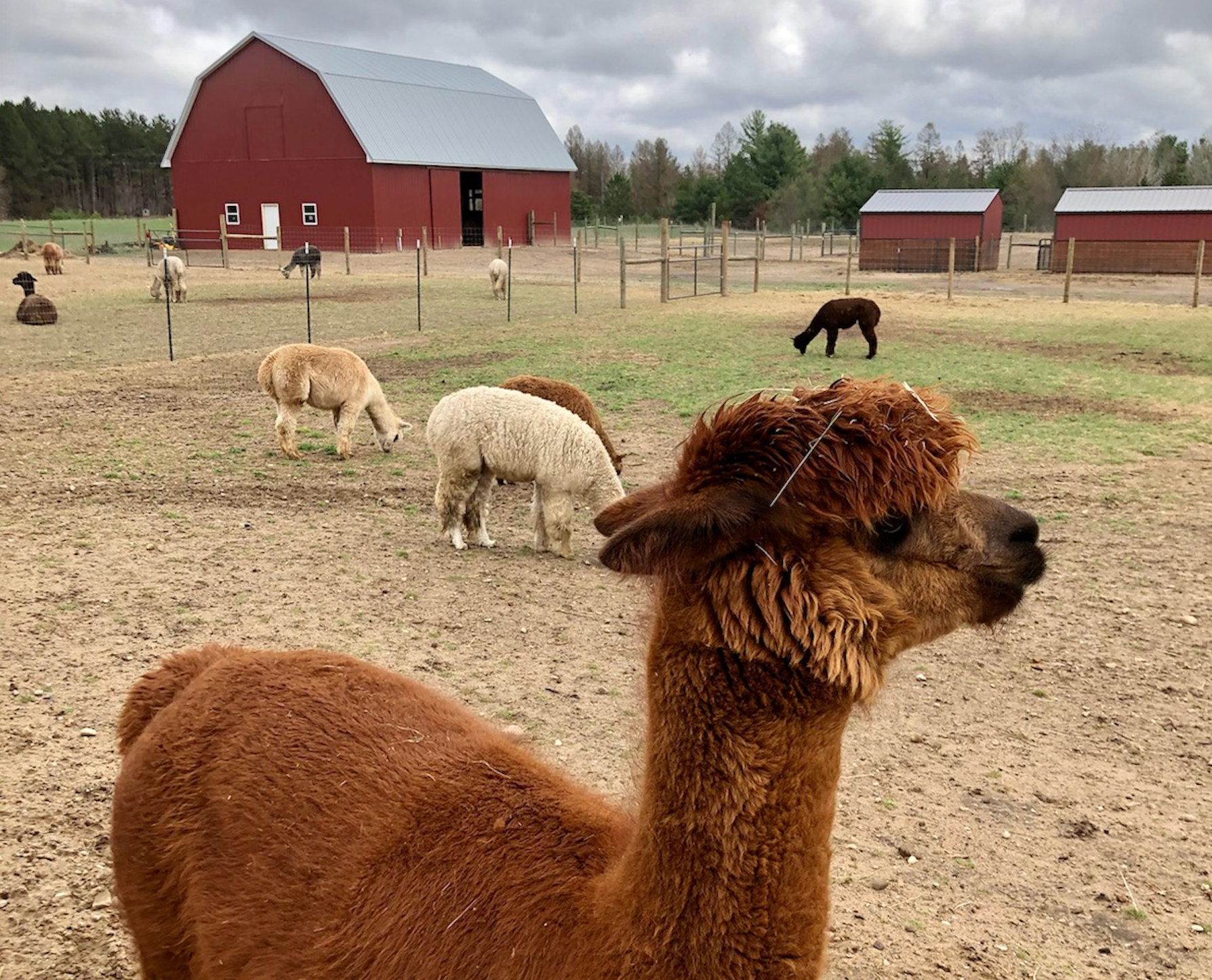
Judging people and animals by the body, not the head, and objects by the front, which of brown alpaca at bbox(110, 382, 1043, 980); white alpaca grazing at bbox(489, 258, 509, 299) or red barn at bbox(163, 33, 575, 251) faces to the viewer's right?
the brown alpaca

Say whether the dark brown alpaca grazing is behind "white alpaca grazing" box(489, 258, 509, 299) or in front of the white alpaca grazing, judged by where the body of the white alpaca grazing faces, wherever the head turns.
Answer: behind

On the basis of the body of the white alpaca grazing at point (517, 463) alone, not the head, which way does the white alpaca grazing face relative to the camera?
to the viewer's right

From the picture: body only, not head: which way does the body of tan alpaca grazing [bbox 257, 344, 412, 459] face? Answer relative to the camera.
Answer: to the viewer's right

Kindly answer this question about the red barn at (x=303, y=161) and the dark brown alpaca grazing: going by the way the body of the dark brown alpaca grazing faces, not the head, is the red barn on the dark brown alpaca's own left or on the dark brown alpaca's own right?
on the dark brown alpaca's own right

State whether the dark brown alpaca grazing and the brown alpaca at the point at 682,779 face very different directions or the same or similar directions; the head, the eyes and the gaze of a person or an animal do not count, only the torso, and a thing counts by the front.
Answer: very different directions

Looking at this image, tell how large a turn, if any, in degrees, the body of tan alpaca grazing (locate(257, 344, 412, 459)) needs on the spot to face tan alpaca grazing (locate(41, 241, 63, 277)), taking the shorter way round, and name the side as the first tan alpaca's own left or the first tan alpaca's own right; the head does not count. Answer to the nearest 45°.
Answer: approximately 90° to the first tan alpaca's own left

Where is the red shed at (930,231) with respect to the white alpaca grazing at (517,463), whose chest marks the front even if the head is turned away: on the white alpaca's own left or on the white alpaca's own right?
on the white alpaca's own left

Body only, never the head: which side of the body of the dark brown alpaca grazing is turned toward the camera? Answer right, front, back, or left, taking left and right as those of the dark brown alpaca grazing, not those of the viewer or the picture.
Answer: left

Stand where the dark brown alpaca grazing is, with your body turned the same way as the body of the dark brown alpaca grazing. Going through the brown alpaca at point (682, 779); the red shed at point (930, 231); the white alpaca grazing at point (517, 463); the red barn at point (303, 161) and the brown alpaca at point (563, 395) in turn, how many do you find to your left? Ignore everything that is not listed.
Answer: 3

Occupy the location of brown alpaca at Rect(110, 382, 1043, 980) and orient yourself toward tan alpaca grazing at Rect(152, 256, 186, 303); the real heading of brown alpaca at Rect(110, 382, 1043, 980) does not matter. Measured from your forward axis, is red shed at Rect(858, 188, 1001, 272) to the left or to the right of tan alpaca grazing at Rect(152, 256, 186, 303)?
right
